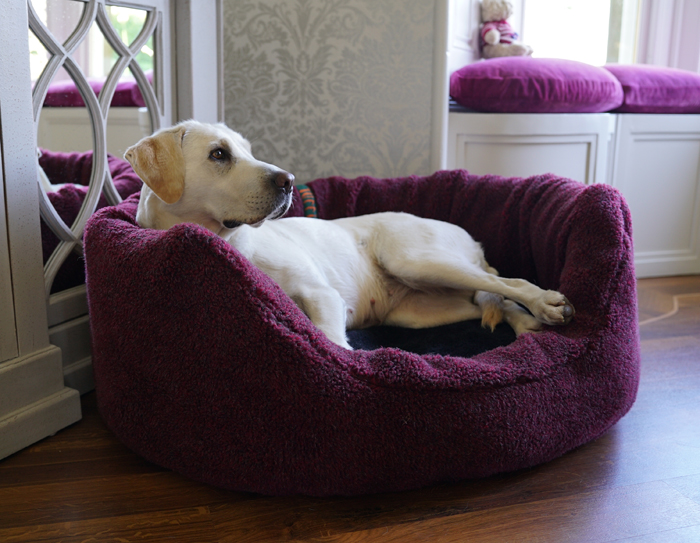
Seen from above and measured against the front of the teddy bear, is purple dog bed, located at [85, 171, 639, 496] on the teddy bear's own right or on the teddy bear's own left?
on the teddy bear's own right

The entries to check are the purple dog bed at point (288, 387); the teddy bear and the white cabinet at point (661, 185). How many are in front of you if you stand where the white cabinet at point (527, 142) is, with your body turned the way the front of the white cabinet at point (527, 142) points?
1

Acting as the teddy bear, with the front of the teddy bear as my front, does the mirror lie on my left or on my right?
on my right

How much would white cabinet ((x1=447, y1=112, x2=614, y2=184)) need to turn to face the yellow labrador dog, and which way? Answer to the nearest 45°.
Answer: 0° — it already faces it

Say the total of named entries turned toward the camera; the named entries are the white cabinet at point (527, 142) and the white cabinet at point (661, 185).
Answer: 2

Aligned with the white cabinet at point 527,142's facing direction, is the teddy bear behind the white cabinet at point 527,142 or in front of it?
behind

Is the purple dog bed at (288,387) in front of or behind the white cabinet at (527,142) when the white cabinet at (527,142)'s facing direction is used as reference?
in front
